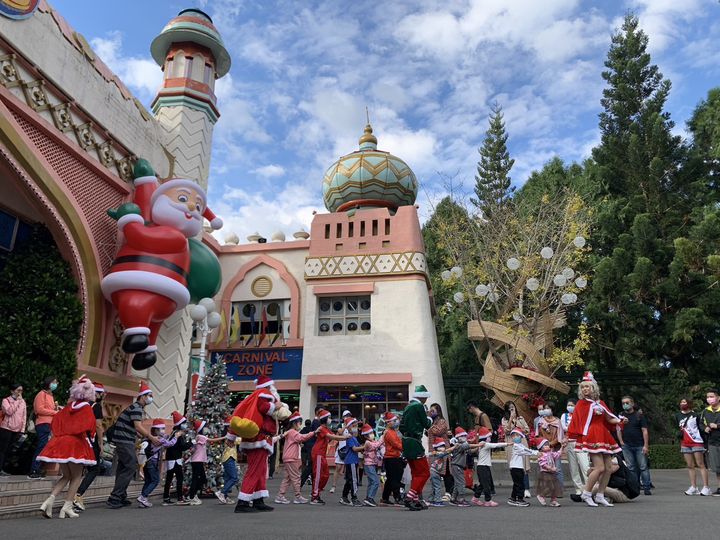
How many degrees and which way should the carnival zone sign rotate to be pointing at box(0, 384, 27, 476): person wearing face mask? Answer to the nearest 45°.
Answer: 0° — it already faces them

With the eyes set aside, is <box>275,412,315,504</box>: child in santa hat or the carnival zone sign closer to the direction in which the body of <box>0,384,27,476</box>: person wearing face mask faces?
the child in santa hat

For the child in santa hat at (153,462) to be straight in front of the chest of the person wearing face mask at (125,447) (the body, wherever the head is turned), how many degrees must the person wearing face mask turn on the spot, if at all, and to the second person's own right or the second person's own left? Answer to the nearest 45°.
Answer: approximately 45° to the second person's own left

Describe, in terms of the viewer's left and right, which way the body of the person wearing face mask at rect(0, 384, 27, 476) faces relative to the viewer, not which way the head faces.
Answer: facing the viewer and to the right of the viewer

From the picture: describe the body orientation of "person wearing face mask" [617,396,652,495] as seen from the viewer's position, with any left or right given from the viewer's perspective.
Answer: facing the viewer and to the left of the viewer
